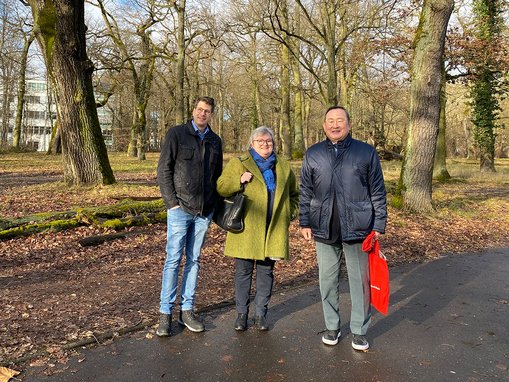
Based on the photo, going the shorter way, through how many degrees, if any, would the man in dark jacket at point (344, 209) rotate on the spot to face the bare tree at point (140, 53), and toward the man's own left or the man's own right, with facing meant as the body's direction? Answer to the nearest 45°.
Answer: approximately 135° to the man's own right

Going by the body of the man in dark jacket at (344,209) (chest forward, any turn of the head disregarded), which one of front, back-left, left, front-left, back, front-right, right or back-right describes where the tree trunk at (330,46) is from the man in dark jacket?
back

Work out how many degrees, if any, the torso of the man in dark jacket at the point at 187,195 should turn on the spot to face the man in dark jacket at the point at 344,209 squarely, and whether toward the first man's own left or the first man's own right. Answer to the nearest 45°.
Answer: approximately 45° to the first man's own left

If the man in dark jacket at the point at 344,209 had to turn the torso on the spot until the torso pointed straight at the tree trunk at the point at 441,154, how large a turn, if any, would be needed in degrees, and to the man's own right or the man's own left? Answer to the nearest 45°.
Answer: approximately 180°

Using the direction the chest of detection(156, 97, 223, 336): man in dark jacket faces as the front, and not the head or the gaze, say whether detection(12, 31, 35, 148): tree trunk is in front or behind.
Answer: behind

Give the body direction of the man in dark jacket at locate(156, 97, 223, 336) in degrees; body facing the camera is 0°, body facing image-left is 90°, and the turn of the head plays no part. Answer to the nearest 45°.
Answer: approximately 315°

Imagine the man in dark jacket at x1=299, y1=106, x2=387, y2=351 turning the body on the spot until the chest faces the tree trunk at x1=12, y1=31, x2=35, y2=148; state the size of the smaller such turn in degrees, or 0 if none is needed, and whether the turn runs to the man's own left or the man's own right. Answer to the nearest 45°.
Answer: approximately 135° to the man's own right

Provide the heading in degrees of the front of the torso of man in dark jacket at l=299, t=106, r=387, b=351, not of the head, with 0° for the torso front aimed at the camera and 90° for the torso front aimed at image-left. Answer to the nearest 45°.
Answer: approximately 0°

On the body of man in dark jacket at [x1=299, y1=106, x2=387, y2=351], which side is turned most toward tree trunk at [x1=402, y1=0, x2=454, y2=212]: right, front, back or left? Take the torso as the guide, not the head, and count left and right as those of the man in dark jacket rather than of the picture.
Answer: back

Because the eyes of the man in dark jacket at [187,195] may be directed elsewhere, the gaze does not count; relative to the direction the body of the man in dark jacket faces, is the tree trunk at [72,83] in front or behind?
behind
